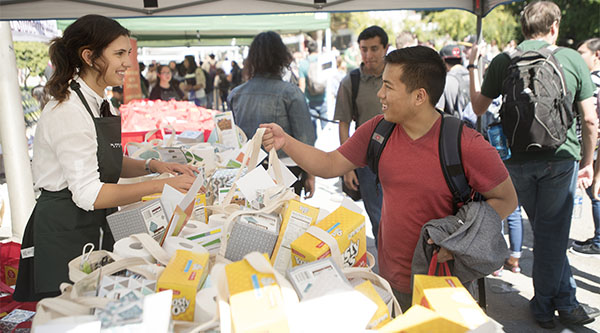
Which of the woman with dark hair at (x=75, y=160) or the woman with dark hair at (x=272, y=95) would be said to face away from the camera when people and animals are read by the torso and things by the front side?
the woman with dark hair at (x=272, y=95)

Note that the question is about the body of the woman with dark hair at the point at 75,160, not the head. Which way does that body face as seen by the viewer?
to the viewer's right

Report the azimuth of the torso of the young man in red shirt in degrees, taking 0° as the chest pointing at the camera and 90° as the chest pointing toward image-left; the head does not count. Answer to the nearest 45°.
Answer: approximately 45°

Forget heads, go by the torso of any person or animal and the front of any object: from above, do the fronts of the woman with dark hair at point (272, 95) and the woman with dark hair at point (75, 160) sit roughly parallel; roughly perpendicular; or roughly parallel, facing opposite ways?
roughly perpendicular

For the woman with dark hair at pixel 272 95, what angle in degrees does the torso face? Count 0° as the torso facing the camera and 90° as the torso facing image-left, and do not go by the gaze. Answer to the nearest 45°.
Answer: approximately 180°

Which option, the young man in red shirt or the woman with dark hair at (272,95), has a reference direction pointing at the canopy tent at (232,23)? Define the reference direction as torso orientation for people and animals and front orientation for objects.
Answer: the woman with dark hair

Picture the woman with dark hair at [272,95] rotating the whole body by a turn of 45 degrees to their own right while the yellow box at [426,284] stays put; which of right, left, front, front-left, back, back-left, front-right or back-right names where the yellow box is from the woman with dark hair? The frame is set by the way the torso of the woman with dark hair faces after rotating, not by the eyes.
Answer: back-right

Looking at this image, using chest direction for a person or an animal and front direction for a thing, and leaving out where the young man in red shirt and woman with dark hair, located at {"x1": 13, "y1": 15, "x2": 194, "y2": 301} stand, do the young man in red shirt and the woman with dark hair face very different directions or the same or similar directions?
very different directions

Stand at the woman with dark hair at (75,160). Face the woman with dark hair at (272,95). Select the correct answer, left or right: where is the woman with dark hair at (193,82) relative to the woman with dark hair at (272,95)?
left

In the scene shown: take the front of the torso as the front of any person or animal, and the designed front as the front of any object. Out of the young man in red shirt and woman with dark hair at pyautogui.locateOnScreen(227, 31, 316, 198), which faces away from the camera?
the woman with dark hair

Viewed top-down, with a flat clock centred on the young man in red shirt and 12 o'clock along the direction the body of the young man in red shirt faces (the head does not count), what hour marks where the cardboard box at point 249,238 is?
The cardboard box is roughly at 12 o'clock from the young man in red shirt.

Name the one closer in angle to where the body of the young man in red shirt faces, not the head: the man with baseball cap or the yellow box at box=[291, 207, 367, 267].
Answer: the yellow box
